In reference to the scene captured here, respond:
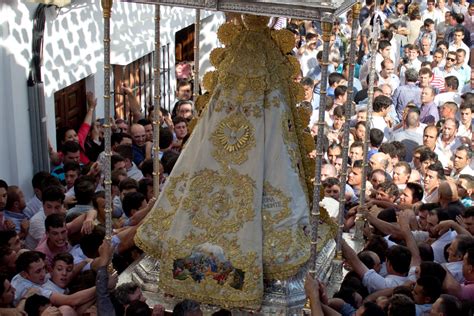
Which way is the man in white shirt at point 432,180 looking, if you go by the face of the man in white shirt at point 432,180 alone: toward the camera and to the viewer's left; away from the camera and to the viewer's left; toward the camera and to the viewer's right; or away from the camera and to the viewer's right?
toward the camera and to the viewer's left

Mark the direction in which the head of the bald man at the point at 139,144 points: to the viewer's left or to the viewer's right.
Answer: to the viewer's right

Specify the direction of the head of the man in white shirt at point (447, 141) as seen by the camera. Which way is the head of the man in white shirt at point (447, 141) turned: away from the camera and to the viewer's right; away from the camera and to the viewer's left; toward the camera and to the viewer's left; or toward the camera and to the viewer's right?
toward the camera and to the viewer's left

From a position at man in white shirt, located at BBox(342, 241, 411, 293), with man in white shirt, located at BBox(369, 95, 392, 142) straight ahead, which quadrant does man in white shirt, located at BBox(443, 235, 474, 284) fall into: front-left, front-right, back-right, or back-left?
front-right

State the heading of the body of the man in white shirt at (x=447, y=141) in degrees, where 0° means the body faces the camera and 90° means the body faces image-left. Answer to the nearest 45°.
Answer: approximately 45°

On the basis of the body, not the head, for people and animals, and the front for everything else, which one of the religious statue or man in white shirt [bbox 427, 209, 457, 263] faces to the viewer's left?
the man in white shirt

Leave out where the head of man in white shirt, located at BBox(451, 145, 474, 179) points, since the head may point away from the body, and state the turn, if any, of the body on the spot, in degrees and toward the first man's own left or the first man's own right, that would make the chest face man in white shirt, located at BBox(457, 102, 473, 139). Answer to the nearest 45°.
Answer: approximately 135° to the first man's own right

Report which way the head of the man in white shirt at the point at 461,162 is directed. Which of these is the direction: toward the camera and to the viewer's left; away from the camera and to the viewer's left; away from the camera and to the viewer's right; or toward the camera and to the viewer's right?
toward the camera and to the viewer's left

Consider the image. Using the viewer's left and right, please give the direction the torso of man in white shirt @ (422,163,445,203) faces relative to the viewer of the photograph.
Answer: facing the viewer and to the left of the viewer

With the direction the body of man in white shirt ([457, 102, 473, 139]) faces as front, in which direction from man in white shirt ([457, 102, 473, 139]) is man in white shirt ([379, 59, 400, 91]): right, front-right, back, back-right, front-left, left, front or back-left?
right

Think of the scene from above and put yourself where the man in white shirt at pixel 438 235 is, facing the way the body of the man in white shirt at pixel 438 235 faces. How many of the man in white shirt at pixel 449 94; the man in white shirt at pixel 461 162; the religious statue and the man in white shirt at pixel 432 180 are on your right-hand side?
3

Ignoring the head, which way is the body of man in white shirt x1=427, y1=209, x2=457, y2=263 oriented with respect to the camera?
to the viewer's left
